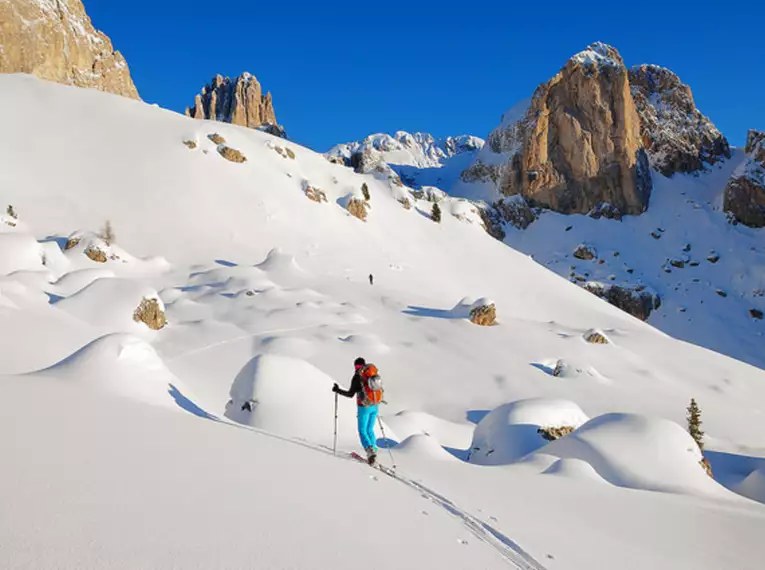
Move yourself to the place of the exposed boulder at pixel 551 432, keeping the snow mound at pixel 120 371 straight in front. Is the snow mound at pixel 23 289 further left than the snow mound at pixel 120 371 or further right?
right

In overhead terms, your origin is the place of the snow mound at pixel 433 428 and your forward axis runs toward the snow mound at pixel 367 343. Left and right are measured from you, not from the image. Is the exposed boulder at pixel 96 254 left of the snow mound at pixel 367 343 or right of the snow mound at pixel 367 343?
left

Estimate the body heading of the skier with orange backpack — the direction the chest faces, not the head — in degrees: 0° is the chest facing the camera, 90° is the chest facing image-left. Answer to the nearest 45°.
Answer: approximately 135°

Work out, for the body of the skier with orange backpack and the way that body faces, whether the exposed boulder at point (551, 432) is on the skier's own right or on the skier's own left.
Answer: on the skier's own right

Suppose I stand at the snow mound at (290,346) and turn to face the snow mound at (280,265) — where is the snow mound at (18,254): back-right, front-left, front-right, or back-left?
front-left

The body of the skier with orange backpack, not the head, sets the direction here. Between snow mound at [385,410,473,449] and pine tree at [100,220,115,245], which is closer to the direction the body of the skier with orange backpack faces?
the pine tree
